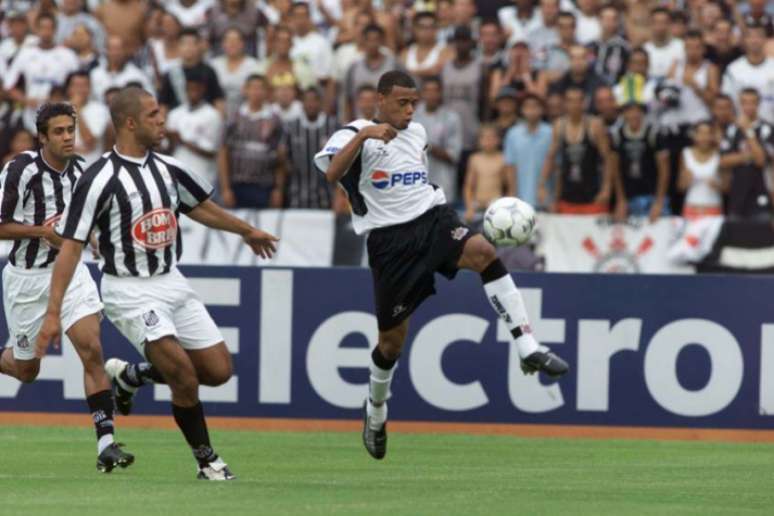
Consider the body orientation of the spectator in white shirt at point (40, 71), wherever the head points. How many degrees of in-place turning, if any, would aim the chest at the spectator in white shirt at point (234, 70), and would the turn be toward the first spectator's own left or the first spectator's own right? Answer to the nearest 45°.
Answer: approximately 90° to the first spectator's own left

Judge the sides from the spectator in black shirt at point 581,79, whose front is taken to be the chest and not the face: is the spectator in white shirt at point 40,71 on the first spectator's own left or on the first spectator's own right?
on the first spectator's own right

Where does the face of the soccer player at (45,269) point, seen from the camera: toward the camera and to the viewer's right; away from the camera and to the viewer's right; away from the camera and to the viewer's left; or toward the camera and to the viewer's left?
toward the camera and to the viewer's right

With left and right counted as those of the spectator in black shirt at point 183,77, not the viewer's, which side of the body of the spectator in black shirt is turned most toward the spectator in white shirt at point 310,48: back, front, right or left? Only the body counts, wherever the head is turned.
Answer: left

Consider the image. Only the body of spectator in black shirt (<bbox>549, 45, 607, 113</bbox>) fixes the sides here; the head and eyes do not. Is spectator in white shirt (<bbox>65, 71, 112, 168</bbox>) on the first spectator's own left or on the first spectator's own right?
on the first spectator's own right
